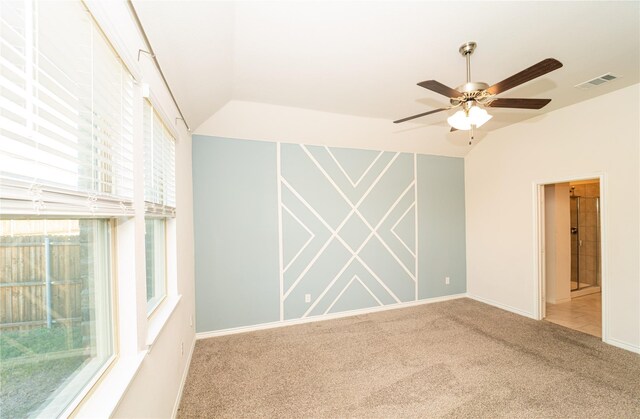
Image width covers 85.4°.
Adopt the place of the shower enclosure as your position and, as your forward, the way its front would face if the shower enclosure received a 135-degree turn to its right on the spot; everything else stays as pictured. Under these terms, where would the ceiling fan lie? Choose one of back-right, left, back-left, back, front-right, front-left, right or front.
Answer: left

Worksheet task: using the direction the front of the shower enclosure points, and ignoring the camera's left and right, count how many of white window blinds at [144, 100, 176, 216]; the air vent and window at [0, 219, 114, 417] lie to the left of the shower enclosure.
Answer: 0

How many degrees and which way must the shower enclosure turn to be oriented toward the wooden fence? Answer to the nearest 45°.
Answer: approximately 45° to its right

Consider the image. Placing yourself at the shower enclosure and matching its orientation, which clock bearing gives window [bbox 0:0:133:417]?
The window is roughly at 2 o'clock from the shower enclosure.

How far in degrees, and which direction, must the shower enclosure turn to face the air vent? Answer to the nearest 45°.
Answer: approximately 45° to its right

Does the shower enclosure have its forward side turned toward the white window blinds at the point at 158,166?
no

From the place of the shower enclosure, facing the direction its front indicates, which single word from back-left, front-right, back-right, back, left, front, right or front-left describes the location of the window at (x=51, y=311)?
front-right

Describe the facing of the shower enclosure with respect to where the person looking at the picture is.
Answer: facing the viewer and to the right of the viewer
